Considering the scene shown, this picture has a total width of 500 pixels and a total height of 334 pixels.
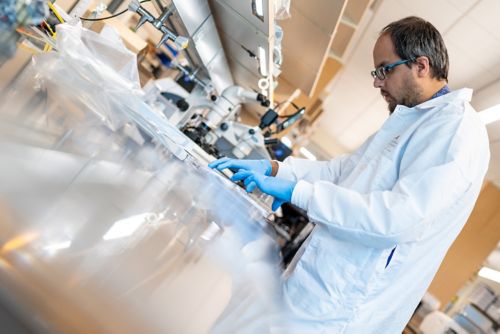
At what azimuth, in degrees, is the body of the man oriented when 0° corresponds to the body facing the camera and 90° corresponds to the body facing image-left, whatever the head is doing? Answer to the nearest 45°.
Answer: approximately 90°

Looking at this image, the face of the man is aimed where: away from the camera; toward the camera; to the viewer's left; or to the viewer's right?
to the viewer's left

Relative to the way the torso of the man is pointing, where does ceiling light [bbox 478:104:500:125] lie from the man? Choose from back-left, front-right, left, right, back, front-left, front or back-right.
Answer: right

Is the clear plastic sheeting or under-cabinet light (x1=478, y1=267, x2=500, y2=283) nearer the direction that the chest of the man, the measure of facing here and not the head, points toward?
the clear plastic sheeting

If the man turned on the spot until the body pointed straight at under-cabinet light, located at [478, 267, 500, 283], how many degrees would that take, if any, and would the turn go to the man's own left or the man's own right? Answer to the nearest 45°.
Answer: approximately 135° to the man's own right

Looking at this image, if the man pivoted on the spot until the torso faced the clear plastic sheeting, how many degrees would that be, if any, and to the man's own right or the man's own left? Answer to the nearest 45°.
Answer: approximately 45° to the man's own left
